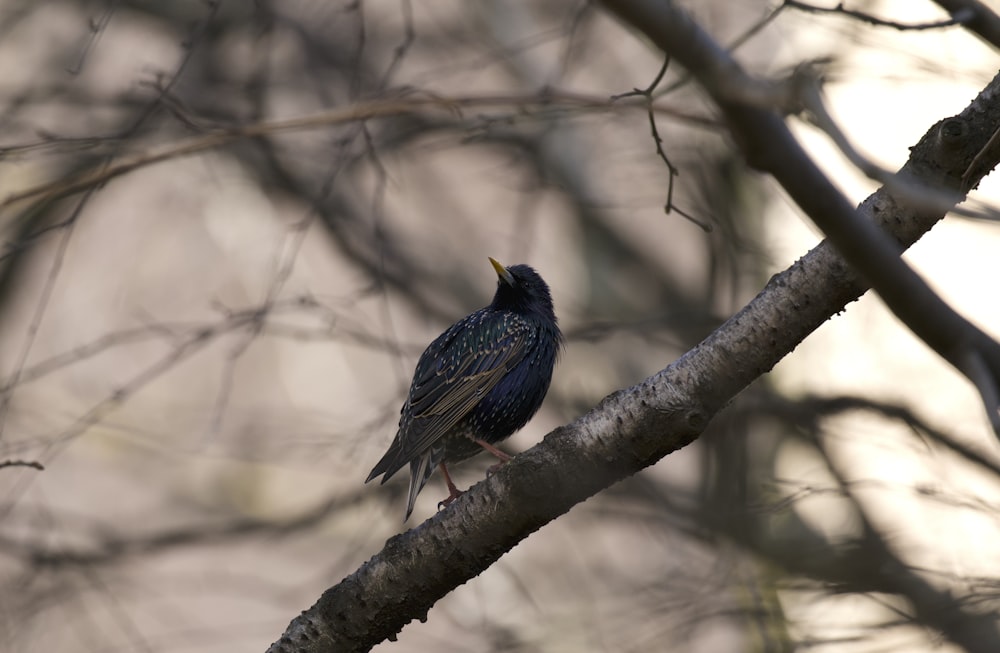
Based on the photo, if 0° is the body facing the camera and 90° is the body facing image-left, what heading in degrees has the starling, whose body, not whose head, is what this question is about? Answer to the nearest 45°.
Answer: approximately 270°

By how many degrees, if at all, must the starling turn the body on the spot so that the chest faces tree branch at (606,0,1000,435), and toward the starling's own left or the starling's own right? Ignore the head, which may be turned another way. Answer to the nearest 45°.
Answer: approximately 90° to the starling's own right
